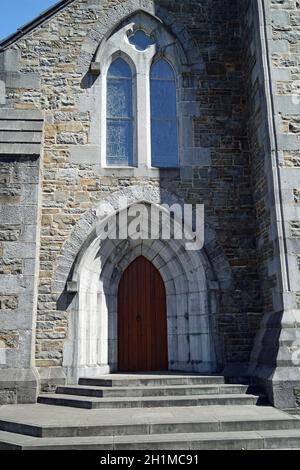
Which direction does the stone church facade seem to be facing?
toward the camera
